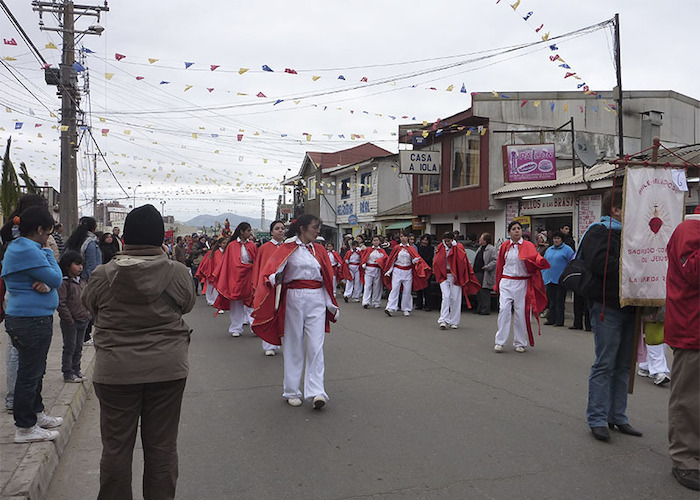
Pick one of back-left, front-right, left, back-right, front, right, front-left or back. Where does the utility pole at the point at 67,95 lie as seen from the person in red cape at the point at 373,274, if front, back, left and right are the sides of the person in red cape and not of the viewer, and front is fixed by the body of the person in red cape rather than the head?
right

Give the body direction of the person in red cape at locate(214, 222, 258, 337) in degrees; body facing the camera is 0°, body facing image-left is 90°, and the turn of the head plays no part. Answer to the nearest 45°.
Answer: approximately 315°

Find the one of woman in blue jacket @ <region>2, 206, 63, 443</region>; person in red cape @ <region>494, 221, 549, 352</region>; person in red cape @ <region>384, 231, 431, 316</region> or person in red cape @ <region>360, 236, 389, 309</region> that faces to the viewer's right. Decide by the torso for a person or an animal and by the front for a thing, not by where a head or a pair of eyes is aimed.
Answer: the woman in blue jacket

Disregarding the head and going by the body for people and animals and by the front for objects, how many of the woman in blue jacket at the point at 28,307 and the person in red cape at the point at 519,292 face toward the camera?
1

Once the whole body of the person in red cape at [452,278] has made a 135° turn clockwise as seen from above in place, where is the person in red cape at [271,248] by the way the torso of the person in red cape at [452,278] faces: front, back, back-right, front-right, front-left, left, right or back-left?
left

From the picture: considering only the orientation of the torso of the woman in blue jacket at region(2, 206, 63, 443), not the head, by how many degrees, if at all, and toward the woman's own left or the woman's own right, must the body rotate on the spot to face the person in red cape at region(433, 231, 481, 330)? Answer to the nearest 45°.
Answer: approximately 45° to the woman's own left

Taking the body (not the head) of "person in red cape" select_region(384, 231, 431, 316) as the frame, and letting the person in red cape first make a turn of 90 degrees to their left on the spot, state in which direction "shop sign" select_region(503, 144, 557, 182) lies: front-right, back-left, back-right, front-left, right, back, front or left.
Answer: front-left

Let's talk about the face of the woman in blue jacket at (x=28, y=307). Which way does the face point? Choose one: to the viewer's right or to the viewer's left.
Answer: to the viewer's right

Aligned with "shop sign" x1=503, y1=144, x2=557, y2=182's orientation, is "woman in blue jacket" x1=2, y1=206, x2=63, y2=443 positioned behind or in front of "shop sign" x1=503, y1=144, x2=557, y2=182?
in front

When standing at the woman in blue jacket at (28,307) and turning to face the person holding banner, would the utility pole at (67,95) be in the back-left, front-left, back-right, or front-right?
back-left

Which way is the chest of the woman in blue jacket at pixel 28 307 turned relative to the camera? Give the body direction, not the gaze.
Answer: to the viewer's right
